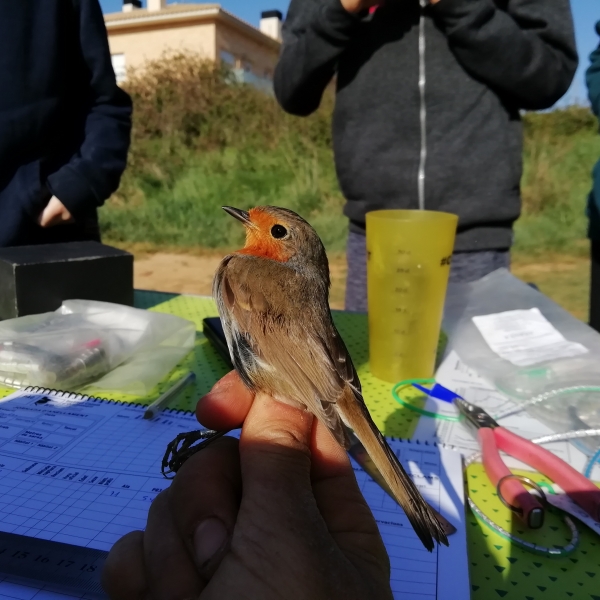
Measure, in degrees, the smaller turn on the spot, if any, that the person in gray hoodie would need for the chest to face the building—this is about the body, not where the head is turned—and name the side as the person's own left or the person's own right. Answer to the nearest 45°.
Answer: approximately 135° to the person's own right

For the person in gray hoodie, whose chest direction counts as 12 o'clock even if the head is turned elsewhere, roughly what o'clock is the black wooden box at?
The black wooden box is roughly at 2 o'clock from the person in gray hoodie.

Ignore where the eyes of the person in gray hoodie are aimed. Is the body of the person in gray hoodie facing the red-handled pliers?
yes

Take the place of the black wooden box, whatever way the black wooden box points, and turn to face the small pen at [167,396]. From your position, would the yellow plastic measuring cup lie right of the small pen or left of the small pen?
left

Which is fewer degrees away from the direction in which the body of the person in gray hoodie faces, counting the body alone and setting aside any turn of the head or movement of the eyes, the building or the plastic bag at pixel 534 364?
the plastic bag

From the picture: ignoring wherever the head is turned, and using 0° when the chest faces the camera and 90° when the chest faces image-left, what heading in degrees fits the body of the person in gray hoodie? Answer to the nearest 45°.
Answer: approximately 0°

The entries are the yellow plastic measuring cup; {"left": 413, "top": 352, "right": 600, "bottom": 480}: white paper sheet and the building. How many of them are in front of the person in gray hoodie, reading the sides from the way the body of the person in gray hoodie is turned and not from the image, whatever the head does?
2

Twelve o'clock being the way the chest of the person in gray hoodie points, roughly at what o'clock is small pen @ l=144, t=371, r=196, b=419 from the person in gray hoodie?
The small pen is roughly at 1 o'clock from the person in gray hoodie.

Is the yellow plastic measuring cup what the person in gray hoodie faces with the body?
yes

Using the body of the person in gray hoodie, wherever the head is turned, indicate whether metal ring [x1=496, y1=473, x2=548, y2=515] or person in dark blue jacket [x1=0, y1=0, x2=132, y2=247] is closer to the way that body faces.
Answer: the metal ring

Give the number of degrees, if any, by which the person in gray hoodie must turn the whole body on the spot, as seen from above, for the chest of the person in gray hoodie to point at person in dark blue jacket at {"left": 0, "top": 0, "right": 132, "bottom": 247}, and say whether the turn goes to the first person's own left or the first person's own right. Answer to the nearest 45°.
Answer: approximately 90° to the first person's own right

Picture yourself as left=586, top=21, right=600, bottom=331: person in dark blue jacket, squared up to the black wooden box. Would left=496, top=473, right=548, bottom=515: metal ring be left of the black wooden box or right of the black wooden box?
left

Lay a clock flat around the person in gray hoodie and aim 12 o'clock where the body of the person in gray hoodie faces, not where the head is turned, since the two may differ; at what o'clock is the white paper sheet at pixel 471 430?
The white paper sheet is roughly at 12 o'clock from the person in gray hoodie.

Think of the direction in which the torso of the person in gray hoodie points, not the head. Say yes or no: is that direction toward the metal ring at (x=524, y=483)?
yes
